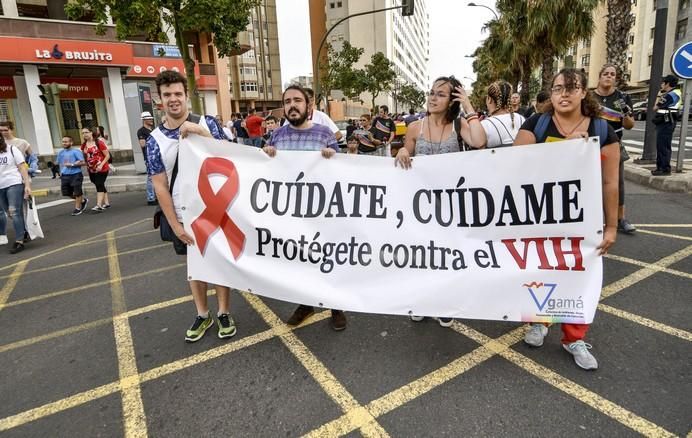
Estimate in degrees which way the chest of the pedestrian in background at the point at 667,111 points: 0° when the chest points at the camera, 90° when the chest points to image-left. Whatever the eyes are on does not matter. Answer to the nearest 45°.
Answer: approximately 90°

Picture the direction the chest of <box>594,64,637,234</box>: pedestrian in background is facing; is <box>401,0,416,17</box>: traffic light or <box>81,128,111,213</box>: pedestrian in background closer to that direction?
the pedestrian in background

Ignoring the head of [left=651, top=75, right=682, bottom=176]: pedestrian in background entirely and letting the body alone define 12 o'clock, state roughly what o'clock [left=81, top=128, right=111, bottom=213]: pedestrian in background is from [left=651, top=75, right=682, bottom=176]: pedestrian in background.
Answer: [left=81, top=128, right=111, bottom=213]: pedestrian in background is roughly at 11 o'clock from [left=651, top=75, right=682, bottom=176]: pedestrian in background.

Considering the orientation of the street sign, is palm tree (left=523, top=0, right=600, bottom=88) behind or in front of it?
behind

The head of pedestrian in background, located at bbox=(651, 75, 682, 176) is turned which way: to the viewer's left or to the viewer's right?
to the viewer's left

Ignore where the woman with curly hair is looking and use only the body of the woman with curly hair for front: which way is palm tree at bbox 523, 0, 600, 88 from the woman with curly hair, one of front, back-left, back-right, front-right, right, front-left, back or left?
back

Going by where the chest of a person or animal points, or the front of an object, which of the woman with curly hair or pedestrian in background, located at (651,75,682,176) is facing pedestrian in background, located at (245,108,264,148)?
pedestrian in background, located at (651,75,682,176)

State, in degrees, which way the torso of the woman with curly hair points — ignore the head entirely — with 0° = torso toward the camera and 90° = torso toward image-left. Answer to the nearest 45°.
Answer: approximately 0°

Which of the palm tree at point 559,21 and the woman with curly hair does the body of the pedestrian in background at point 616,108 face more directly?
the woman with curly hair

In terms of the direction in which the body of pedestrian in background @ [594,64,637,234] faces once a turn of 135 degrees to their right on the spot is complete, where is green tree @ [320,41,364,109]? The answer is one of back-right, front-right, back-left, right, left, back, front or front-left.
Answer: front
